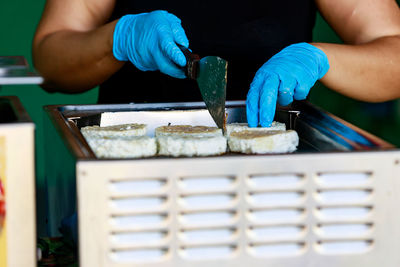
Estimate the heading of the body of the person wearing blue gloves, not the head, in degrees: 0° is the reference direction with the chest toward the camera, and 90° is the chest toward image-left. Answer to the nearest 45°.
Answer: approximately 0°

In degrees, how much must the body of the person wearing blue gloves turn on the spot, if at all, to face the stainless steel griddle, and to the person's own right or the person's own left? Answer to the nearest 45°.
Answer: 0° — they already face it

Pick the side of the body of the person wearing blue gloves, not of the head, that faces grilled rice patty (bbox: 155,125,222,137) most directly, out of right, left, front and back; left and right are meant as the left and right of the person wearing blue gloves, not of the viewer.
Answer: front

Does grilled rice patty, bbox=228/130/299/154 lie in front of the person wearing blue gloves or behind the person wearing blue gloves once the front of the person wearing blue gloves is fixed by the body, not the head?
in front

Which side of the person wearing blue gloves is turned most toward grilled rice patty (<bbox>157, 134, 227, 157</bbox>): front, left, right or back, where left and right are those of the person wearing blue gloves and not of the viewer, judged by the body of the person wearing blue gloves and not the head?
front

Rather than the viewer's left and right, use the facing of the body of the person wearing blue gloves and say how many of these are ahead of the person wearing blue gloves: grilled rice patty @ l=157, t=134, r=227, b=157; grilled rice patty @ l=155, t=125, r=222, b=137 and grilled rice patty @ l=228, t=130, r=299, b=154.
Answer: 3
